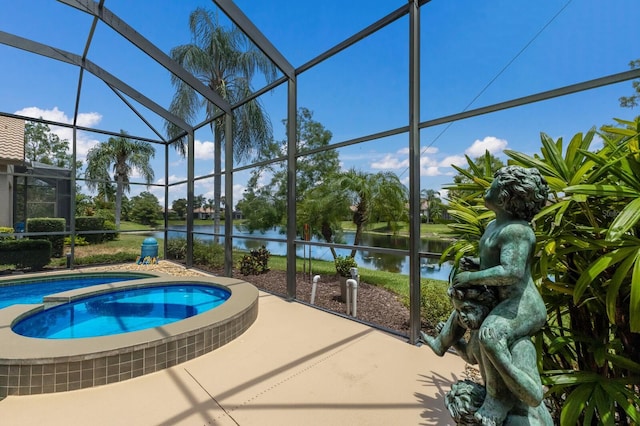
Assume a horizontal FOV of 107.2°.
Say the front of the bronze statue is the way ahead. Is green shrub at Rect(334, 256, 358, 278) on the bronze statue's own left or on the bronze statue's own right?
on the bronze statue's own right

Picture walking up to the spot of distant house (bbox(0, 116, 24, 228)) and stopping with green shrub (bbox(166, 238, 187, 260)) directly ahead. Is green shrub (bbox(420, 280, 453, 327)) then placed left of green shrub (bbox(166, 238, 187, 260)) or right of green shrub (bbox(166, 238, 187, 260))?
right

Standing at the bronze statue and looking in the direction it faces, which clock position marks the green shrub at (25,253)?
The green shrub is roughly at 12 o'clock from the bronze statue.

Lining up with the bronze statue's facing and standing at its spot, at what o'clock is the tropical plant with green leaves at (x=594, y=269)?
The tropical plant with green leaves is roughly at 4 o'clock from the bronze statue.

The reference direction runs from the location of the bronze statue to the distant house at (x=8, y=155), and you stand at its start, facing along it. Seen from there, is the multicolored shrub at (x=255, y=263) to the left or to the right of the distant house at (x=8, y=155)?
right

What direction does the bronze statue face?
to the viewer's left

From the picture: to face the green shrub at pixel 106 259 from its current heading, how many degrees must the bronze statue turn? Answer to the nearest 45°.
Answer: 0° — it already faces it

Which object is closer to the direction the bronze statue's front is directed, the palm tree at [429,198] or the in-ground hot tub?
the in-ground hot tub

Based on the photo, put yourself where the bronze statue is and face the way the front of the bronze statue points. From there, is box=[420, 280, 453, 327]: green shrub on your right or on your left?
on your right

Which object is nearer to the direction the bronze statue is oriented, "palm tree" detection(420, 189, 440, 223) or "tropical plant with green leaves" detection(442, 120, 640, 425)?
the palm tree
